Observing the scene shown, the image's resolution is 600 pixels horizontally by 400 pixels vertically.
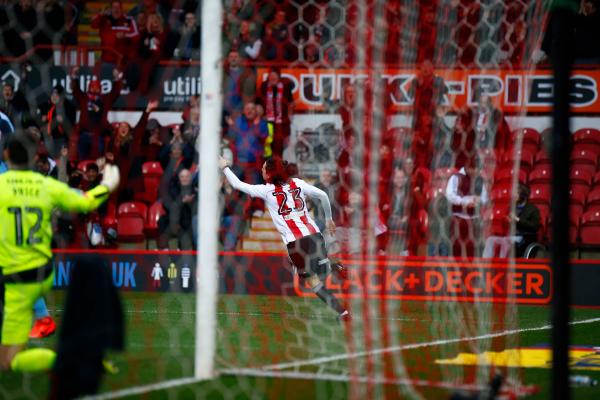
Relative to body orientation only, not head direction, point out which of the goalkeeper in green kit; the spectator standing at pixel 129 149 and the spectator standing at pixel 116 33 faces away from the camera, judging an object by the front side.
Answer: the goalkeeper in green kit

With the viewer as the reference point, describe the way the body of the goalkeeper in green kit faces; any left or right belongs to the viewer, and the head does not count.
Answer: facing away from the viewer

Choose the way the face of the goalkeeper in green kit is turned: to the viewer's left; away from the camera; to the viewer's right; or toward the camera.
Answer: away from the camera

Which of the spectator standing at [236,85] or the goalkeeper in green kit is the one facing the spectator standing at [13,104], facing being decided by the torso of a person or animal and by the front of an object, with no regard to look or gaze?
the goalkeeper in green kit
